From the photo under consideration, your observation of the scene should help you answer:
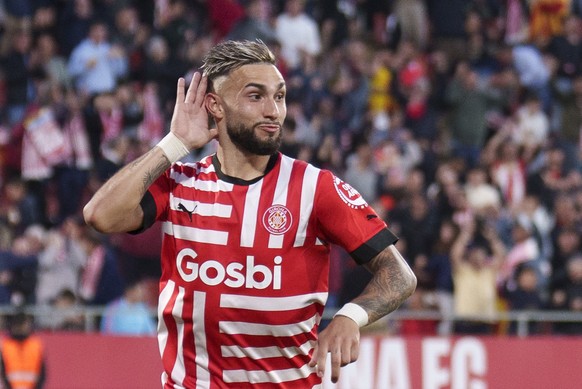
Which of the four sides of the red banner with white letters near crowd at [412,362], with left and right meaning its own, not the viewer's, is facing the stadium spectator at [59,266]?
right

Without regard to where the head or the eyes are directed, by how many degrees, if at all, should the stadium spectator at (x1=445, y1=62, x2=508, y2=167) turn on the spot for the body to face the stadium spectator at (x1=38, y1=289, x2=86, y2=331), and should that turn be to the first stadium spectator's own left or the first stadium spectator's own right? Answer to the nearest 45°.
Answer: approximately 90° to the first stadium spectator's own right

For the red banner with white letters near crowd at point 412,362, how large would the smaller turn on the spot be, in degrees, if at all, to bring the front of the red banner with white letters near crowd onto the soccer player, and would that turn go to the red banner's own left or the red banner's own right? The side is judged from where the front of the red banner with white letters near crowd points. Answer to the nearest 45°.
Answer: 0° — it already faces them

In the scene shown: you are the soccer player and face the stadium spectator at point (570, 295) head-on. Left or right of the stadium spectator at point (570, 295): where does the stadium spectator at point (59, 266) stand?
left

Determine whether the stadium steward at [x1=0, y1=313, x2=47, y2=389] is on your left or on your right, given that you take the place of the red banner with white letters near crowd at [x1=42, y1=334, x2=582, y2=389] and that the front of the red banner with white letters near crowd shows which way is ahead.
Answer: on your right

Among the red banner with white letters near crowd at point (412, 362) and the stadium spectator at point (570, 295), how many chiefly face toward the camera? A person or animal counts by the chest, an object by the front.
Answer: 2

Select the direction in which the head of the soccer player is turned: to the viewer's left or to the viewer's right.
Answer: to the viewer's right

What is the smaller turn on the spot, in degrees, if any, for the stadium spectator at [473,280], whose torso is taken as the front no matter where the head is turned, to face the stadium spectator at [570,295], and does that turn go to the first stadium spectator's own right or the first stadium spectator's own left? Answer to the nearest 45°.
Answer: approximately 90° to the first stadium spectator's own left

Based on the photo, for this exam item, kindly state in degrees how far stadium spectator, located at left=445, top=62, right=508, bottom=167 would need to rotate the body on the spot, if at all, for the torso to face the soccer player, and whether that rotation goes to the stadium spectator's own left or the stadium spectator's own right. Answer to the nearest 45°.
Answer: approximately 45° to the stadium spectator's own right

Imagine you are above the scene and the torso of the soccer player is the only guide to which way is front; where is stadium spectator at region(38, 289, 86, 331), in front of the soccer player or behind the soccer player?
behind
